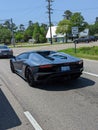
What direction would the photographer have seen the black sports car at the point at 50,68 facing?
facing away from the viewer and to the left of the viewer
